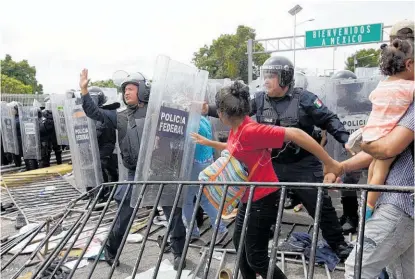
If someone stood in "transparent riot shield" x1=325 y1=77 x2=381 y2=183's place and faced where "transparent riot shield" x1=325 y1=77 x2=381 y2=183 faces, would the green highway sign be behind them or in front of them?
behind

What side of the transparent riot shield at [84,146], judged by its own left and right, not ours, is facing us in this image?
front

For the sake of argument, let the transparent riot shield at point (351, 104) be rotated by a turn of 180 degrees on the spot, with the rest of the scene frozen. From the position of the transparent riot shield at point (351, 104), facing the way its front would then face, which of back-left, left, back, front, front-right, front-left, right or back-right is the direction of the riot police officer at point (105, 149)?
left

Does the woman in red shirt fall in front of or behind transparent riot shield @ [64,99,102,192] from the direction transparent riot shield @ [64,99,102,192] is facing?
in front

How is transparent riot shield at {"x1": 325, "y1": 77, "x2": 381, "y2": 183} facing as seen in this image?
toward the camera

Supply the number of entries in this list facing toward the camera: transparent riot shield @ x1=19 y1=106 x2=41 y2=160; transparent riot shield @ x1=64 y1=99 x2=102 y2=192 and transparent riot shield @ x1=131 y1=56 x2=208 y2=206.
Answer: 3

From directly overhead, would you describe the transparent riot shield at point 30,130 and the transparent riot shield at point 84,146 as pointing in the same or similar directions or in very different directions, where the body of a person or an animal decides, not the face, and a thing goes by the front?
same or similar directions

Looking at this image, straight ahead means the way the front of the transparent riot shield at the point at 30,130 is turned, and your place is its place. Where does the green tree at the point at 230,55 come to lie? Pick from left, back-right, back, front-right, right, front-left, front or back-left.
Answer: back-left

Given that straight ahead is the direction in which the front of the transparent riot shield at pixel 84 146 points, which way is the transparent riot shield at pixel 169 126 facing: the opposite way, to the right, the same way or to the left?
the same way

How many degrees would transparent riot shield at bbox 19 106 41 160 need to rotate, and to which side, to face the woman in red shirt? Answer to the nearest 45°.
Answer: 0° — it already faces them

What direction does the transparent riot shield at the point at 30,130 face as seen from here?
toward the camera

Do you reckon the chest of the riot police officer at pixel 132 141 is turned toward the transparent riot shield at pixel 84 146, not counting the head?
no

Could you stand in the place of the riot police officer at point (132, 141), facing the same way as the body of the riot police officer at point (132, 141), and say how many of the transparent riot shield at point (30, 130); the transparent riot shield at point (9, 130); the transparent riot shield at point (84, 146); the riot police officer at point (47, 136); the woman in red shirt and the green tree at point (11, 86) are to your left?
1

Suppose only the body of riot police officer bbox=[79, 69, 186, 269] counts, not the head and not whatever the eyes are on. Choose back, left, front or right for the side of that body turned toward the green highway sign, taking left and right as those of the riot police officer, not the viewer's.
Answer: back

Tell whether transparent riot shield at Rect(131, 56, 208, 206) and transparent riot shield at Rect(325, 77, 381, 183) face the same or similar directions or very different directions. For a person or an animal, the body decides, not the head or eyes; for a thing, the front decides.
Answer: same or similar directions

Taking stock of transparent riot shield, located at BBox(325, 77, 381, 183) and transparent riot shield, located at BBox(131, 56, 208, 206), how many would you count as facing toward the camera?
2
